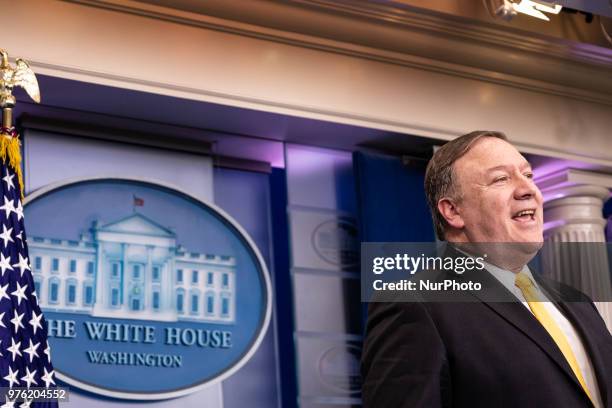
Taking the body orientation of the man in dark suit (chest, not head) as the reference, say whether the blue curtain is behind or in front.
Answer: behind

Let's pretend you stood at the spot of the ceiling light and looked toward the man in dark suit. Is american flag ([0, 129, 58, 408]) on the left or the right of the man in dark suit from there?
right

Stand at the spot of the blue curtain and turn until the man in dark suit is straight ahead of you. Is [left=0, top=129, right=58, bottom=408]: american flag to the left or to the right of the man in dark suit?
right
